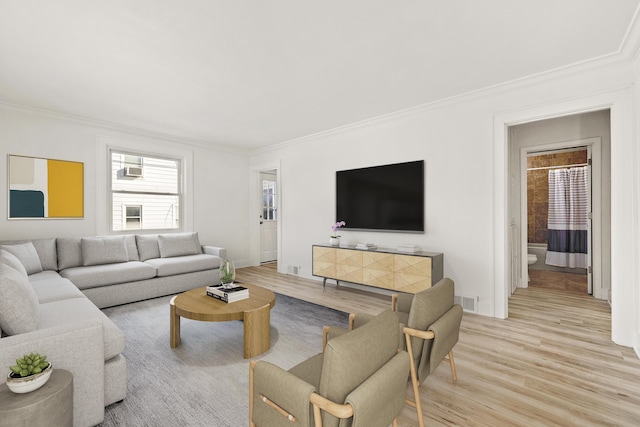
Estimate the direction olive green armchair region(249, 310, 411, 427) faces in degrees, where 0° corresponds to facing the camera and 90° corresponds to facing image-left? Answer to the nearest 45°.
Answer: approximately 135°

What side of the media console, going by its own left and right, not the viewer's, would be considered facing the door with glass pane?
right

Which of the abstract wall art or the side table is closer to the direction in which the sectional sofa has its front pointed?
the side table

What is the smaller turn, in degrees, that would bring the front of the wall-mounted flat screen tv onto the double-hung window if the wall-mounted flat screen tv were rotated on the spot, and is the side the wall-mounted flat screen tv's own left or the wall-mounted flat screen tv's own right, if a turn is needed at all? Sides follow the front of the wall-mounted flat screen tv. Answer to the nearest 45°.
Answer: approximately 45° to the wall-mounted flat screen tv's own right

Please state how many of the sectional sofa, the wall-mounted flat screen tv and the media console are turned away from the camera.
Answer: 0

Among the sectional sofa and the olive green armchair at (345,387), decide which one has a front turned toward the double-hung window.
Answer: the olive green armchair

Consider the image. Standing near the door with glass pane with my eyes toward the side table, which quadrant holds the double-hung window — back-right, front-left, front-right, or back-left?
front-right

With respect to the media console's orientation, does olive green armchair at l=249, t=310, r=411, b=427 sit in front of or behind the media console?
in front

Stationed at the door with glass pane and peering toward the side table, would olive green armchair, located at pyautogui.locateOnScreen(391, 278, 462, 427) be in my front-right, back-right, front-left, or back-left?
front-left

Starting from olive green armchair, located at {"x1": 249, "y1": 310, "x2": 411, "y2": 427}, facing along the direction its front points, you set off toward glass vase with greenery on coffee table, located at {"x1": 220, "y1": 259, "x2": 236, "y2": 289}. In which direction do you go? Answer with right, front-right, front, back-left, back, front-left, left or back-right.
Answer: front

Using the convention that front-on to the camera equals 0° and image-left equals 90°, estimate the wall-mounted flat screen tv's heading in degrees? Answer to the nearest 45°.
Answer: approximately 45°

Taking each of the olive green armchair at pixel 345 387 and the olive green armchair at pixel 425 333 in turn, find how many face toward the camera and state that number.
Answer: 0

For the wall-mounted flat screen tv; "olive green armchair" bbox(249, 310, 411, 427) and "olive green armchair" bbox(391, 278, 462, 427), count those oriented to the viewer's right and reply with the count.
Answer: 0

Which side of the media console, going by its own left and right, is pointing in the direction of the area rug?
front

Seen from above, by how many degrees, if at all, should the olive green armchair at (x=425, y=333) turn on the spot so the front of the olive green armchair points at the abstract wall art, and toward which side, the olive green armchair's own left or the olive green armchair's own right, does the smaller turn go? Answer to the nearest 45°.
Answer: approximately 45° to the olive green armchair's own left

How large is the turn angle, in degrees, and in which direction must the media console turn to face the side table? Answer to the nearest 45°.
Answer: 0° — it already faces it

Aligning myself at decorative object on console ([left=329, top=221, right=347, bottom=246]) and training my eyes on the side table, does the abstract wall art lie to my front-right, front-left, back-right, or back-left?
front-right
